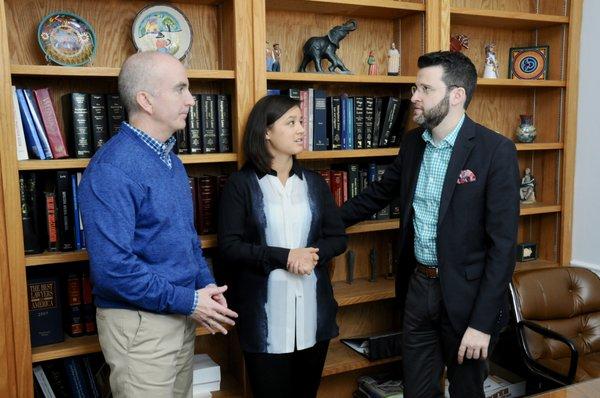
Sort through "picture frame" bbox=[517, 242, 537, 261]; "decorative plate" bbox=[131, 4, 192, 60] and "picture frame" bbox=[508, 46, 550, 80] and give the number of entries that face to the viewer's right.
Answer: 0

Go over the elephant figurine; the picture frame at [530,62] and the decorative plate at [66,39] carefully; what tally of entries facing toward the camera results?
2

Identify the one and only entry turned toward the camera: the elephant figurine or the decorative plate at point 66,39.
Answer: the decorative plate

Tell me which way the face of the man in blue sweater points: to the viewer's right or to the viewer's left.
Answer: to the viewer's right

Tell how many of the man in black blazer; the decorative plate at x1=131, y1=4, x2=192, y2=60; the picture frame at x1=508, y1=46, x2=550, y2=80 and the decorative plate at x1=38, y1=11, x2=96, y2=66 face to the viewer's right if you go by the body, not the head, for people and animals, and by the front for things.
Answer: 0

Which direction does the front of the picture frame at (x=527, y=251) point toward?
toward the camera

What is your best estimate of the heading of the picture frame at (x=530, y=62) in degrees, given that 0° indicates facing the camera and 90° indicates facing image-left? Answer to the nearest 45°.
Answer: approximately 0°

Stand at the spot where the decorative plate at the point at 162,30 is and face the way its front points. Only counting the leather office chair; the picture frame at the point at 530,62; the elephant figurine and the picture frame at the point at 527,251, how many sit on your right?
0

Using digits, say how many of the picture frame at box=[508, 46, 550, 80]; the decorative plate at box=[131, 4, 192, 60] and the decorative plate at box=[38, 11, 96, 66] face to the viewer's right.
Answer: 0

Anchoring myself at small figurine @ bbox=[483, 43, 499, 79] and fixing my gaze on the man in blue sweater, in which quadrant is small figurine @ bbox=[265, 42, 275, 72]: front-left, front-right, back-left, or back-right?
front-right

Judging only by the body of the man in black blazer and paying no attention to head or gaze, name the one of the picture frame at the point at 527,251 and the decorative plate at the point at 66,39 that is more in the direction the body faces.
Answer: the decorative plate

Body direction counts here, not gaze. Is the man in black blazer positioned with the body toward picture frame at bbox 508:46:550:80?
no

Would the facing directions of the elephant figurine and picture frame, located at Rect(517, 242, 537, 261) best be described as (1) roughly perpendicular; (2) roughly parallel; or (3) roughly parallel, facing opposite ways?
roughly perpendicular
